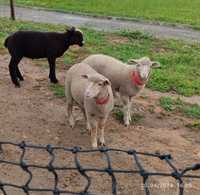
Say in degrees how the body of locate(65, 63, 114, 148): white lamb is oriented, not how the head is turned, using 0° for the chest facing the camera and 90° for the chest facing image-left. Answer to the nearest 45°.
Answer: approximately 315°

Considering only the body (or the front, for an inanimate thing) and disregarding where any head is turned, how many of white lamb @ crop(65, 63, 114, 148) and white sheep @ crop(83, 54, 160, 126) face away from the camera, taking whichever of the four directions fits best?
0

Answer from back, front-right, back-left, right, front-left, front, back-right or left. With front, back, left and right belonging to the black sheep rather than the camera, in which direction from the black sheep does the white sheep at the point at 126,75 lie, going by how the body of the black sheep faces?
front-right

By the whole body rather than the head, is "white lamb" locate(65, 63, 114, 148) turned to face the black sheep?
no

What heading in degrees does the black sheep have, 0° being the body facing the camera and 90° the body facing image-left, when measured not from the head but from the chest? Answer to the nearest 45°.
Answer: approximately 270°

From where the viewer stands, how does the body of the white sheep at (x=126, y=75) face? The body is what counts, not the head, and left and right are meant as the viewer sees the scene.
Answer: facing the viewer and to the right of the viewer

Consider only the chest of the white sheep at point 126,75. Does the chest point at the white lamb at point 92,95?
no

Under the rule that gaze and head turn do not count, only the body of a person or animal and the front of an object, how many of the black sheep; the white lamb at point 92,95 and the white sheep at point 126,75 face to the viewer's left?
0

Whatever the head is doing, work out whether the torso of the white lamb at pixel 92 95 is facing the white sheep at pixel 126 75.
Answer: no

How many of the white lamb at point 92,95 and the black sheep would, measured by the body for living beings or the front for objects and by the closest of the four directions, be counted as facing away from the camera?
0

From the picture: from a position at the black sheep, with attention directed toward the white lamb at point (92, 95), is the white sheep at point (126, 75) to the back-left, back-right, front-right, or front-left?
front-left

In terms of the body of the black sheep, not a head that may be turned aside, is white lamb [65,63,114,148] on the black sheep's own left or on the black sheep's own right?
on the black sheep's own right
